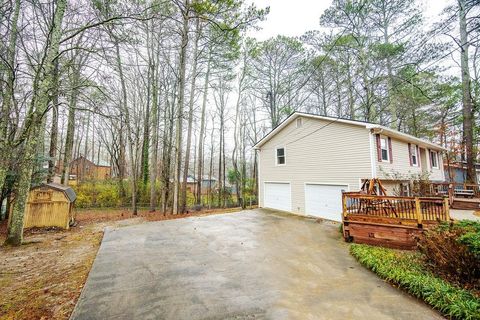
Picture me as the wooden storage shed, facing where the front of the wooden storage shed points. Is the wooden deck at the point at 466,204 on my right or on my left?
on my left

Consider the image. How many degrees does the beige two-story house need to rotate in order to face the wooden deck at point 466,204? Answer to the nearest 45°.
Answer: approximately 45° to its left

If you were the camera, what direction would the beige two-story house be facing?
facing the viewer and to the right of the viewer

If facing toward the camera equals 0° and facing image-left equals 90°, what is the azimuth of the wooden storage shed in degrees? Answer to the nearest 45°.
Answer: approximately 0°

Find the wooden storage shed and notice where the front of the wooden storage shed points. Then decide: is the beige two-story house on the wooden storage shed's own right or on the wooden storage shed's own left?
on the wooden storage shed's own left
